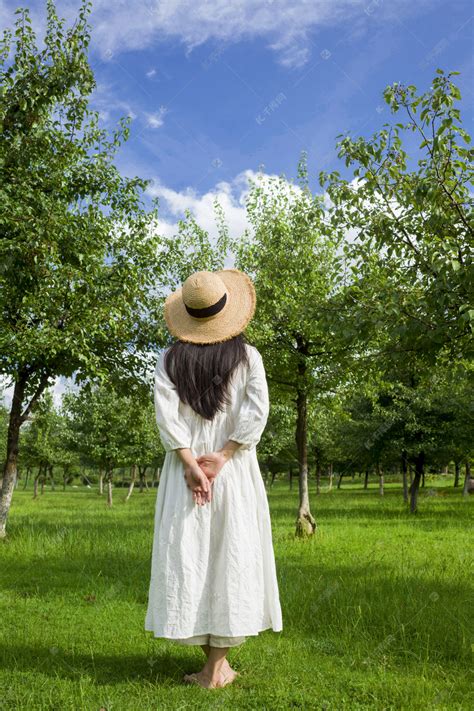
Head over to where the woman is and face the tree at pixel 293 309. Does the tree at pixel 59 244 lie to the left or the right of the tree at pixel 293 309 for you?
left

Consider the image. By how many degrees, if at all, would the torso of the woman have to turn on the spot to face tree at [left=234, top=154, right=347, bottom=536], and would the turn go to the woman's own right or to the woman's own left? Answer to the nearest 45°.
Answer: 0° — they already face it

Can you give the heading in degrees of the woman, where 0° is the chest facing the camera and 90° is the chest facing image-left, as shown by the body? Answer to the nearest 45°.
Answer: approximately 180°
